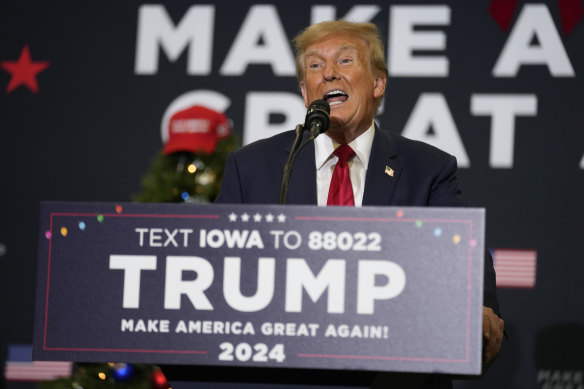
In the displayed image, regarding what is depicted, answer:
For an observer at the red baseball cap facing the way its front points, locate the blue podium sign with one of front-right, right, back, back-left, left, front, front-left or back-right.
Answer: front-left

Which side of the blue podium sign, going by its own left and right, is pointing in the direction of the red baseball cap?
back

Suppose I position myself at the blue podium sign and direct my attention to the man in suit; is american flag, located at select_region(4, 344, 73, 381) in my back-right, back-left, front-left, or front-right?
front-left

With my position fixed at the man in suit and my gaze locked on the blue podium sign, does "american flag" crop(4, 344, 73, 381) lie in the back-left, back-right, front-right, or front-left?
back-right

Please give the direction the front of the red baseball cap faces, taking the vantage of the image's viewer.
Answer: facing the viewer and to the left of the viewer

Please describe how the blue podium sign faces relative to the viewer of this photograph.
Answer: facing the viewer

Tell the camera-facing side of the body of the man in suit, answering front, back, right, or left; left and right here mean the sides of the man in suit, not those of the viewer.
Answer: front

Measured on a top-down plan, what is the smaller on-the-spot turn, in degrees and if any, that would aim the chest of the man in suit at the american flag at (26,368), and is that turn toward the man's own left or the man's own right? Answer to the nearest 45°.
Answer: approximately 135° to the man's own right

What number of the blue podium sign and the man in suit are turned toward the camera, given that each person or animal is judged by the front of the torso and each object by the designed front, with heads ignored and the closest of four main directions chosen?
2

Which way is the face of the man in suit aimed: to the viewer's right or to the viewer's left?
to the viewer's left

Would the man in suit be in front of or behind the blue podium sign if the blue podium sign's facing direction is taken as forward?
behind

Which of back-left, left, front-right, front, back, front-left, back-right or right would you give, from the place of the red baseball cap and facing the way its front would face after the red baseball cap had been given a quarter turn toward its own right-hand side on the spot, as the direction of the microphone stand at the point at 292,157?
back-left

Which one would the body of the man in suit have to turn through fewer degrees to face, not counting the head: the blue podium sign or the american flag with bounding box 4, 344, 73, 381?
the blue podium sign
